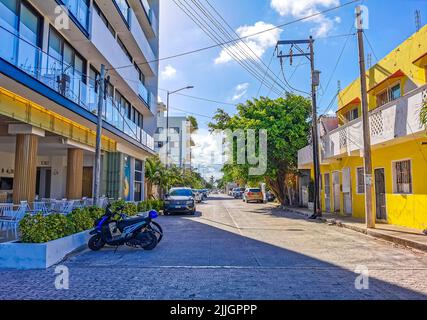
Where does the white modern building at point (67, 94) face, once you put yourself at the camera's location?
facing the viewer and to the right of the viewer

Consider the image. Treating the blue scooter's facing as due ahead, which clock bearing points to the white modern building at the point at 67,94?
The white modern building is roughly at 2 o'clock from the blue scooter.

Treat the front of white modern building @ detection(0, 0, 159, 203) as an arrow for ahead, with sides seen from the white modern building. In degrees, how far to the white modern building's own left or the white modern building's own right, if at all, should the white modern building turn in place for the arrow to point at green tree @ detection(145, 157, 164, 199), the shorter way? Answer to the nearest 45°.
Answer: approximately 90° to the white modern building's own left

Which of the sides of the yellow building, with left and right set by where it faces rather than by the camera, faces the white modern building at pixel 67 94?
front

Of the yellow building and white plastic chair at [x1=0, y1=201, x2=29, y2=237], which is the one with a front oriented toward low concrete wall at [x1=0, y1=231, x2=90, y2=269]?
the yellow building

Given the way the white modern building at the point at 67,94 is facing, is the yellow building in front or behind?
in front

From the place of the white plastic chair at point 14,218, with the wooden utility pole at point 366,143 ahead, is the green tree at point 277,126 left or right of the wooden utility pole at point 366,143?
left

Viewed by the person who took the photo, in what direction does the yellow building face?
facing the viewer and to the left of the viewer

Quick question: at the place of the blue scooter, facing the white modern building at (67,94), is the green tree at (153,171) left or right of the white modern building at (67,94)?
right

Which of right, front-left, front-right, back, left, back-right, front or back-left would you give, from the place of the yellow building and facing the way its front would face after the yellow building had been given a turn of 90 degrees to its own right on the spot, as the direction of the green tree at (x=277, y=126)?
front

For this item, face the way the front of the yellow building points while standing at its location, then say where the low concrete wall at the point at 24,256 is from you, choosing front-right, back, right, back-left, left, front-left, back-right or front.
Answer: front

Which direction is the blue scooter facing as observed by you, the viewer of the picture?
facing to the left of the viewer
